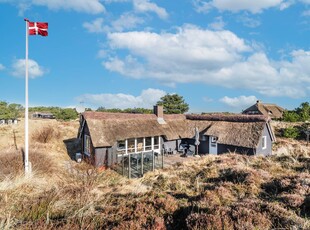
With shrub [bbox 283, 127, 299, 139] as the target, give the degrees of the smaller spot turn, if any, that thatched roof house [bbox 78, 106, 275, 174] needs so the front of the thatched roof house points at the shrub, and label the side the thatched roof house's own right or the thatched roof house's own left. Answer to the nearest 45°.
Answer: approximately 135° to the thatched roof house's own left

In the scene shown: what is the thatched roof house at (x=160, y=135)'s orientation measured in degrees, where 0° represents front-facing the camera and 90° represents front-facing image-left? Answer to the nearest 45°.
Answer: approximately 0°

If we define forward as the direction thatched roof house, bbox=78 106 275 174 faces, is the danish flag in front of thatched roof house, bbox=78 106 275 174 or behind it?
in front

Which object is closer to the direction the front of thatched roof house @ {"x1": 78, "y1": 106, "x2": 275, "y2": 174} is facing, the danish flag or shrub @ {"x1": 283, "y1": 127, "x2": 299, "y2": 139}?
the danish flag

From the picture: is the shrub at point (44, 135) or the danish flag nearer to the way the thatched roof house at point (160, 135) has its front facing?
the danish flag

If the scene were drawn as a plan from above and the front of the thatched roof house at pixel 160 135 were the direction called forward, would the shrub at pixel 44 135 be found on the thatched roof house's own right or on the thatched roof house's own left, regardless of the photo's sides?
on the thatched roof house's own right
